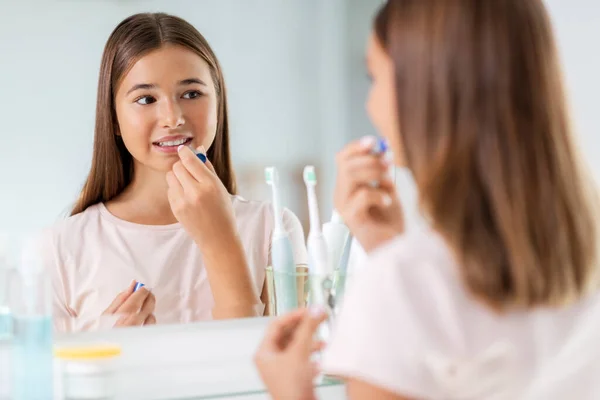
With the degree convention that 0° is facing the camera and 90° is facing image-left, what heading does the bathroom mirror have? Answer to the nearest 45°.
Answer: approximately 0°

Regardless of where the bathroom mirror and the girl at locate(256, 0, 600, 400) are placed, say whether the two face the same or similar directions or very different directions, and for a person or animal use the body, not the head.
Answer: very different directions

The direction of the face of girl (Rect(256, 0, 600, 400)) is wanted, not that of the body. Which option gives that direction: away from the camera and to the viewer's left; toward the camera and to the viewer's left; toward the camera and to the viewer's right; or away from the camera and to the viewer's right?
away from the camera and to the viewer's left

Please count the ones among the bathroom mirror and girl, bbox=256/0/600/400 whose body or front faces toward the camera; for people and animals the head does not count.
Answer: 1

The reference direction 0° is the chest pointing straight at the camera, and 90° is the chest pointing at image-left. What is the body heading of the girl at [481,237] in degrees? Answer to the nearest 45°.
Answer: approximately 135°
